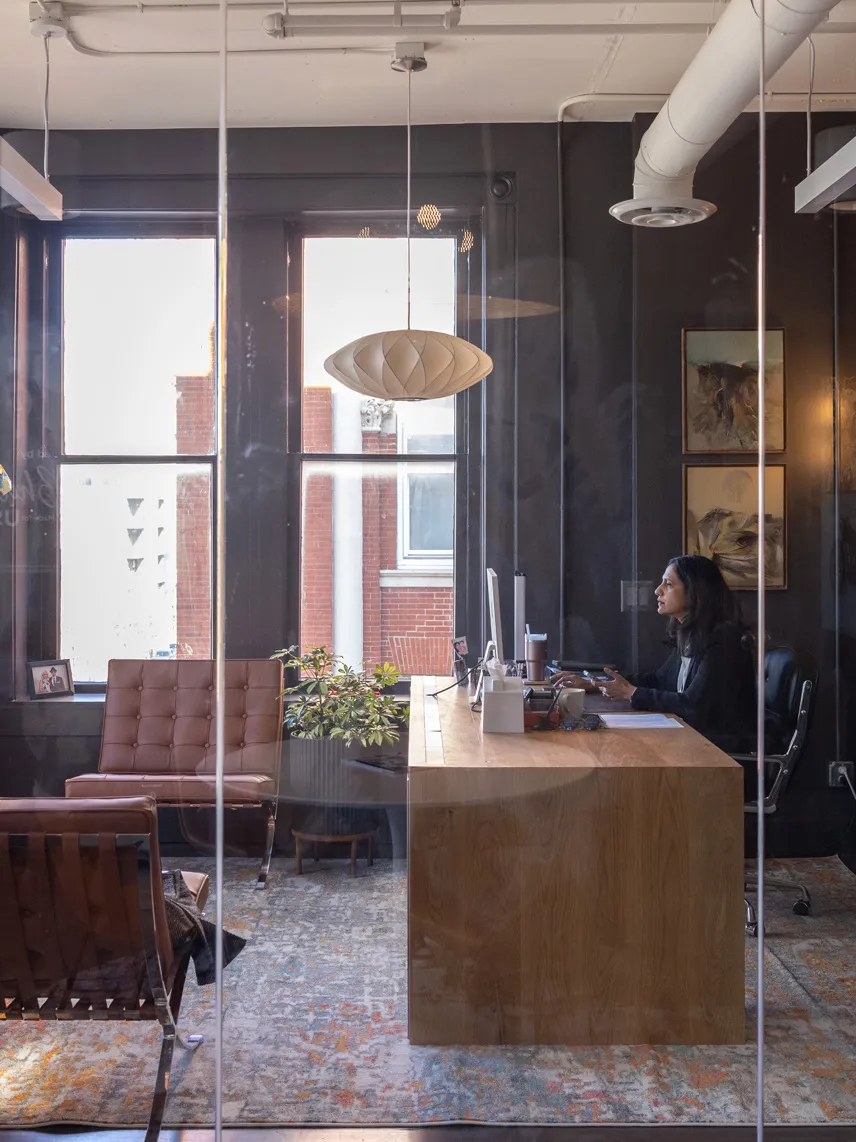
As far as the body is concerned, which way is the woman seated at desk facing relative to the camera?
to the viewer's left

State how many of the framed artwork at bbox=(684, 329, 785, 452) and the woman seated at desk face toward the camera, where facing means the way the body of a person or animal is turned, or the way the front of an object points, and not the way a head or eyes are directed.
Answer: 1

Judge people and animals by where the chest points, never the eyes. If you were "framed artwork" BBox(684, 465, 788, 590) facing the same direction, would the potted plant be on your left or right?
on your right

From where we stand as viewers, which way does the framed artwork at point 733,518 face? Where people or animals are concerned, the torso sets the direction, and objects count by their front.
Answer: facing the viewer

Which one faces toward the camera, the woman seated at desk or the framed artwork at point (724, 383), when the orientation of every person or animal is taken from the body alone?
the framed artwork

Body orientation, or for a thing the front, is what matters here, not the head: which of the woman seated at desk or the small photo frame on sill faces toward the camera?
the small photo frame on sill

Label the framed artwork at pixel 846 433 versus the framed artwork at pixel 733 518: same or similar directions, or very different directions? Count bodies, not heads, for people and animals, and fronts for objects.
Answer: same or similar directions

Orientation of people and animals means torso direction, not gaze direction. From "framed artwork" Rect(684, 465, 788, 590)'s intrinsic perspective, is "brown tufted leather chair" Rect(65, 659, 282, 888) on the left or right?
on its right

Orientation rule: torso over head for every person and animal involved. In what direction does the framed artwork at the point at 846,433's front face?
toward the camera

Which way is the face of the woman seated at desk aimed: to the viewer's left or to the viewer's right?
to the viewer's left

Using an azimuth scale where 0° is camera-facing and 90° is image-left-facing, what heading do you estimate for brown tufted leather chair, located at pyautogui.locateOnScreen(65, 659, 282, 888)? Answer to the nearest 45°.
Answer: approximately 0°
